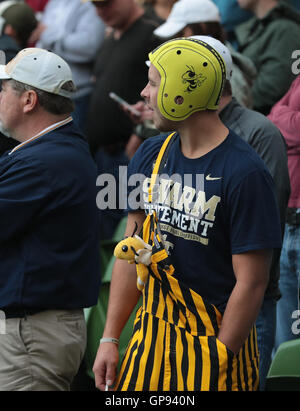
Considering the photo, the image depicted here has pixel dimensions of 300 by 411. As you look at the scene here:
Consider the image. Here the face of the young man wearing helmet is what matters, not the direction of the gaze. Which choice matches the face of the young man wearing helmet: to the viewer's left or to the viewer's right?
to the viewer's left

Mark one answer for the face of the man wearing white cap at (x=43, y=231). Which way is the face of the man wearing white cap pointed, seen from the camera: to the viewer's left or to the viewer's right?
to the viewer's left

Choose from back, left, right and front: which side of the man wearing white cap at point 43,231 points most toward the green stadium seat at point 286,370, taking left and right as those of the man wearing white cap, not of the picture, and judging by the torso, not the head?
back

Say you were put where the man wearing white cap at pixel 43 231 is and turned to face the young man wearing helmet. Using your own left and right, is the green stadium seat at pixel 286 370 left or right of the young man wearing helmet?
left

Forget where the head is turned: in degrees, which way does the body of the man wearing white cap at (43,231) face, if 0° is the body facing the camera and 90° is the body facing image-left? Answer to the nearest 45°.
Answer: approximately 90°

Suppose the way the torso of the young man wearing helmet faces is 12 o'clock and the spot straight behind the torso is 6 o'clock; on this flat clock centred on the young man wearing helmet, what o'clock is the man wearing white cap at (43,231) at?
The man wearing white cap is roughly at 3 o'clock from the young man wearing helmet.

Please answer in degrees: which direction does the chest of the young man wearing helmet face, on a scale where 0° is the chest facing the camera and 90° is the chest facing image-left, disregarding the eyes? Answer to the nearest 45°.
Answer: approximately 45°
